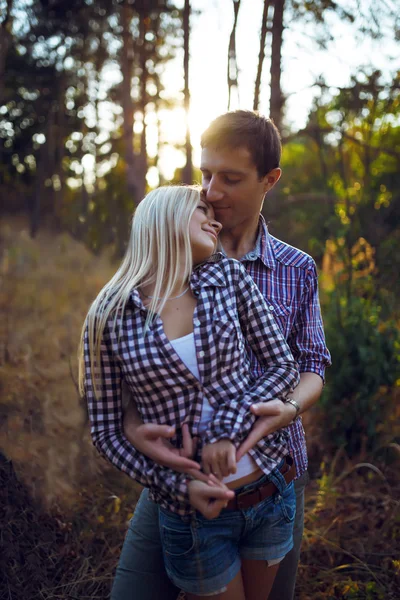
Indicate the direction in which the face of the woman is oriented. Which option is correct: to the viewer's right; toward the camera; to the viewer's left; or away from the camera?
to the viewer's right

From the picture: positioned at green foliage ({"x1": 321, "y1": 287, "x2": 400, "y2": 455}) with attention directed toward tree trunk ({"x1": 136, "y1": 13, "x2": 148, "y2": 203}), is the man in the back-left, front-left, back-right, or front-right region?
back-left

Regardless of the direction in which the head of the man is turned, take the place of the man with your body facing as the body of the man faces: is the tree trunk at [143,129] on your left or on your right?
on your right

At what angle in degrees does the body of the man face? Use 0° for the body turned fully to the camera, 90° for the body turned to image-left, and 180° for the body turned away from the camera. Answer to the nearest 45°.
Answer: approximately 45°

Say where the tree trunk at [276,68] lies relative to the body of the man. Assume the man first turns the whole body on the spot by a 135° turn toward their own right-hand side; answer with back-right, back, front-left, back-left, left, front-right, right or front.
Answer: front

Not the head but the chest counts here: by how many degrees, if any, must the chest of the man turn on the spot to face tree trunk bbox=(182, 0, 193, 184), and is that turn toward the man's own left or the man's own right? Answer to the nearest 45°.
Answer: approximately 135° to the man's own right

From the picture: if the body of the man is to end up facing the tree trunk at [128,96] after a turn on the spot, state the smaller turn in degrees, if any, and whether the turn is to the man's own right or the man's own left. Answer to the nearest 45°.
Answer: approximately 135° to the man's own right
